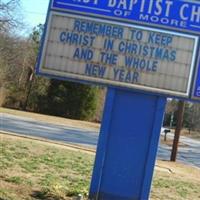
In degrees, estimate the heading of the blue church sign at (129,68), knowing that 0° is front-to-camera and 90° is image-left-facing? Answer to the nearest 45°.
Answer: approximately 0°
